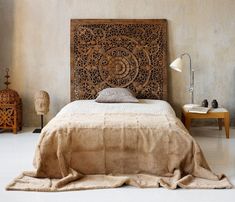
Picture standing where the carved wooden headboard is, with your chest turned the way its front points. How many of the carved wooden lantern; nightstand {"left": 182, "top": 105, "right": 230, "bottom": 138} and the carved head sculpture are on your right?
2

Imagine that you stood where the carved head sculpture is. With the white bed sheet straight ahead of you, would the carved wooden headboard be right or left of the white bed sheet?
left

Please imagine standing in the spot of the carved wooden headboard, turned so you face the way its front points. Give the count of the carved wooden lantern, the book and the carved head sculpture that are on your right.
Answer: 2

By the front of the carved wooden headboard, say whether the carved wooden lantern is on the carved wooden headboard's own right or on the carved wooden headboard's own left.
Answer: on the carved wooden headboard's own right

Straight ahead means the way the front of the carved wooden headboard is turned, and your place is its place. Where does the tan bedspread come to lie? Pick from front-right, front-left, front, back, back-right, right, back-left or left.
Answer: front

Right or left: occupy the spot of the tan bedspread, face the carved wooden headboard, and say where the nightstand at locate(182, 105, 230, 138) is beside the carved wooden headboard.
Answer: right

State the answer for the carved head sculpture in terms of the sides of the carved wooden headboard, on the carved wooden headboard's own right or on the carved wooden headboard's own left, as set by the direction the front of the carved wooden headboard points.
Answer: on the carved wooden headboard's own right

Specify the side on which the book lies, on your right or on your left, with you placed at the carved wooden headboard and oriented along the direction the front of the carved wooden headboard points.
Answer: on your left

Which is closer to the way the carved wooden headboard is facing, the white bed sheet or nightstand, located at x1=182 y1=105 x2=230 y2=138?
the white bed sheet

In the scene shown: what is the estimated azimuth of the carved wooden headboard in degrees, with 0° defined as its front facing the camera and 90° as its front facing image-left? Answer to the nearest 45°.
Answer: approximately 0°

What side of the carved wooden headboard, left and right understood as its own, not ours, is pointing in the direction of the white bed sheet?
front

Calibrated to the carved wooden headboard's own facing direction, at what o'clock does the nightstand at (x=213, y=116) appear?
The nightstand is roughly at 10 o'clock from the carved wooden headboard.

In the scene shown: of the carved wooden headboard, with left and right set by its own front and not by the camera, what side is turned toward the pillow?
front

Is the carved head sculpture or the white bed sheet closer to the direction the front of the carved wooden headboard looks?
the white bed sheet
